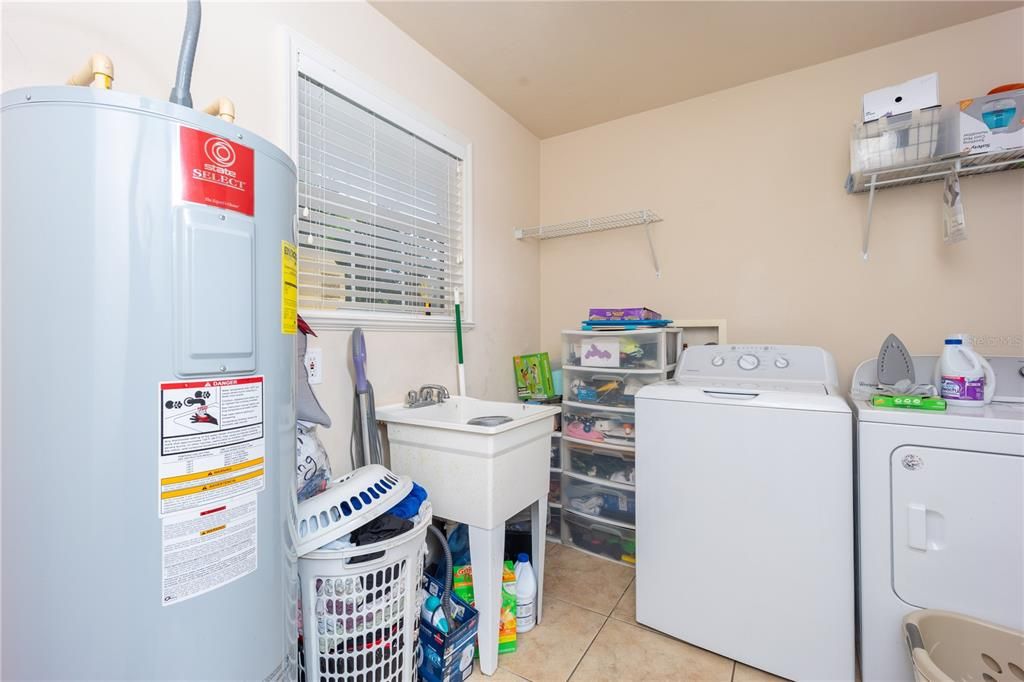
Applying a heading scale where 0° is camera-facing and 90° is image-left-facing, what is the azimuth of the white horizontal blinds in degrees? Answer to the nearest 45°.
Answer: approximately 315°

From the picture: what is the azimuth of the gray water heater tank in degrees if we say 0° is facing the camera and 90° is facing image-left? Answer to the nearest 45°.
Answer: approximately 315°

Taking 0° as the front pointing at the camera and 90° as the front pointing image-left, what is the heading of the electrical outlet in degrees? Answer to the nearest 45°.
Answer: approximately 315°

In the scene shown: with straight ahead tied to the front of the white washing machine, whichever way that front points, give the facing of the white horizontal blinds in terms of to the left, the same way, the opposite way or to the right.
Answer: to the left

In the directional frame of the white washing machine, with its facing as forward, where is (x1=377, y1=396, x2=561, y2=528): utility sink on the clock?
The utility sink is roughly at 2 o'clock from the white washing machine.

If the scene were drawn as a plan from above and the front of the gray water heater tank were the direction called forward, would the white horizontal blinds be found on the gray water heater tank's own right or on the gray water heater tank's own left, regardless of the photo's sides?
on the gray water heater tank's own left

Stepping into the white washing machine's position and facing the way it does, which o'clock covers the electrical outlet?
The electrical outlet is roughly at 2 o'clock from the white washing machine.

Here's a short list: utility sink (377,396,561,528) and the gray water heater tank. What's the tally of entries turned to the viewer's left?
0
